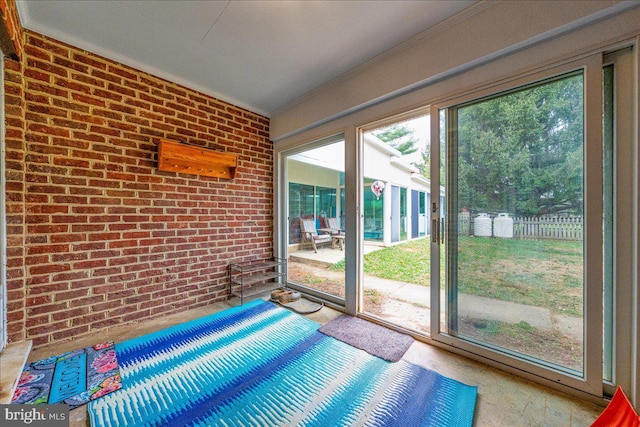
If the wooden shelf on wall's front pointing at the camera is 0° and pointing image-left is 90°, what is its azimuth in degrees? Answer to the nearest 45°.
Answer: approximately 315°

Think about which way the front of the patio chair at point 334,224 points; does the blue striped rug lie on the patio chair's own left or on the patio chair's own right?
on the patio chair's own right

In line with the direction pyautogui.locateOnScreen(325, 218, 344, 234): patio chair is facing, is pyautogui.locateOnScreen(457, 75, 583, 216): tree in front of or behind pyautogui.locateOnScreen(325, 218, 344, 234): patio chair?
in front

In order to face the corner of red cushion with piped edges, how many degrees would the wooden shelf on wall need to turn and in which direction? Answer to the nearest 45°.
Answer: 0° — it already faces it

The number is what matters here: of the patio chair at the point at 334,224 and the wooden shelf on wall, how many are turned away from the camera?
0

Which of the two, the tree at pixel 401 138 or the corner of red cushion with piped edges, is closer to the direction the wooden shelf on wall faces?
the corner of red cushion with piped edges

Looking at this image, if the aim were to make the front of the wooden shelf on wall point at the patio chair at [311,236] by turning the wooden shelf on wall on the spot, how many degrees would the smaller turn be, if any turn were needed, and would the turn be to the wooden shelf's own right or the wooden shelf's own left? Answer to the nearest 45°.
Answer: approximately 90° to the wooden shelf's own left

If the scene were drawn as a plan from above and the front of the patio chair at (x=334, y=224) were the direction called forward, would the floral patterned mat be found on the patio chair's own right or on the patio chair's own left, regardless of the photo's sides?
on the patio chair's own right

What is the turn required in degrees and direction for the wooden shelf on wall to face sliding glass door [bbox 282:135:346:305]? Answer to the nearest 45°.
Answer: approximately 45° to its left

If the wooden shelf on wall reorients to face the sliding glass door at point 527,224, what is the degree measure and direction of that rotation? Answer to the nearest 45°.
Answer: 0° — it already faces it

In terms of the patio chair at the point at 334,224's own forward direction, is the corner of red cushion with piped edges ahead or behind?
ahead

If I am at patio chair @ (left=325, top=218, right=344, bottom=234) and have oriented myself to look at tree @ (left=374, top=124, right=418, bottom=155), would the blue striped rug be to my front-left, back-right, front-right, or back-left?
back-right

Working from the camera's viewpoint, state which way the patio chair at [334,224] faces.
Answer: facing the viewer and to the right of the viewer
